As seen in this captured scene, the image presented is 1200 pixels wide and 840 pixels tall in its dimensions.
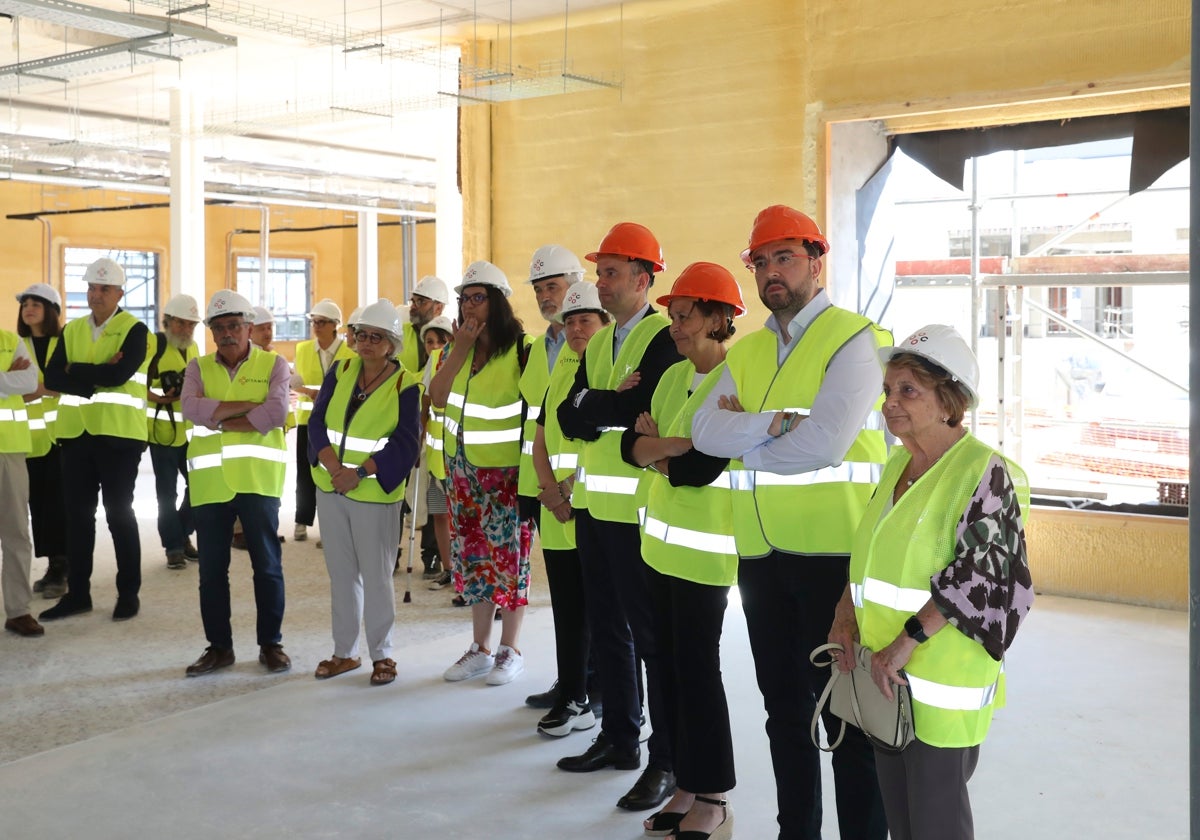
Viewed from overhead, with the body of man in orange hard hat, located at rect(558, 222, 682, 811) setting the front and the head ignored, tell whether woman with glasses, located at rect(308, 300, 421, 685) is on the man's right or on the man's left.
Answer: on the man's right

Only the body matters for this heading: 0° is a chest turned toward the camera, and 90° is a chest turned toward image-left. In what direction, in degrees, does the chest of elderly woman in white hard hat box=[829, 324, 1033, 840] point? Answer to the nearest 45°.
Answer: approximately 45°

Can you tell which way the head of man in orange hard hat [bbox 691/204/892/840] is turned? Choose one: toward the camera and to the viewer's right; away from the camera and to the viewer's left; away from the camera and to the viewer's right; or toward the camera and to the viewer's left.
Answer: toward the camera and to the viewer's left

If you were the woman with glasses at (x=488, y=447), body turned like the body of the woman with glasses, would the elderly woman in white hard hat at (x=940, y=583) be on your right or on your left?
on your left

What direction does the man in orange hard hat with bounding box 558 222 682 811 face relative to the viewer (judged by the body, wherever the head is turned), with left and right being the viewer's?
facing the viewer and to the left of the viewer

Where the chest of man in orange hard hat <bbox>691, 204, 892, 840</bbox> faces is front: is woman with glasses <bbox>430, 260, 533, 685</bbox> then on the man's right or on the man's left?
on the man's right

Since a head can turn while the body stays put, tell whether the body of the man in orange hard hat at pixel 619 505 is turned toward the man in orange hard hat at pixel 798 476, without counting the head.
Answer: no

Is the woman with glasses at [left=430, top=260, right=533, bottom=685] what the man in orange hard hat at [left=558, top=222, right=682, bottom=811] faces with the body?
no

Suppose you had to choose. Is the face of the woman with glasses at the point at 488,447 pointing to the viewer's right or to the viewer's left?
to the viewer's left

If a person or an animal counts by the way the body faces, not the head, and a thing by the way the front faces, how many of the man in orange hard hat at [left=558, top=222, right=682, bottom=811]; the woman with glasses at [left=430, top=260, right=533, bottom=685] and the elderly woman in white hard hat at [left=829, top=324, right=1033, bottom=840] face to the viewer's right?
0

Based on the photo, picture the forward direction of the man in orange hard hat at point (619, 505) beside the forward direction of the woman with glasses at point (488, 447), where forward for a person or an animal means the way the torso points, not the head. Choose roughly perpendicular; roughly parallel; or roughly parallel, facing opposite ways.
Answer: roughly parallel

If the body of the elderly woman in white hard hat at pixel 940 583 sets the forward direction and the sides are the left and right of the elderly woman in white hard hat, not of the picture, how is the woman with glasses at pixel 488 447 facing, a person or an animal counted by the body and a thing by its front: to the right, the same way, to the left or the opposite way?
the same way

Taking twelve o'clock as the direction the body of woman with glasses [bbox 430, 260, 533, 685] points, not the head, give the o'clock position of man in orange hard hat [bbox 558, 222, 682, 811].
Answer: The man in orange hard hat is roughly at 10 o'clock from the woman with glasses.

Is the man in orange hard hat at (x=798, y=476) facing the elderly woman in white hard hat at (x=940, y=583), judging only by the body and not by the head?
no

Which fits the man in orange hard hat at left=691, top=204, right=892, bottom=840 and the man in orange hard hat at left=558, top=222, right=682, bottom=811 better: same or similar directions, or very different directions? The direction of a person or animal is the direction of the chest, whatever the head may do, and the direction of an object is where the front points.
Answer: same or similar directions
